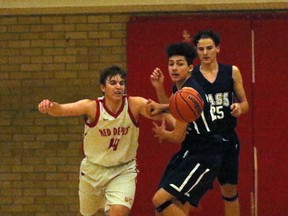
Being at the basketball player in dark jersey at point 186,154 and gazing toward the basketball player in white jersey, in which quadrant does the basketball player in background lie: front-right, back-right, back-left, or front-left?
back-right

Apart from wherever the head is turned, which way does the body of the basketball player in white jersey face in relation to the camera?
toward the camera

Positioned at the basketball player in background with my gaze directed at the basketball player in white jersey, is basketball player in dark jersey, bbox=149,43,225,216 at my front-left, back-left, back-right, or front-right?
front-left

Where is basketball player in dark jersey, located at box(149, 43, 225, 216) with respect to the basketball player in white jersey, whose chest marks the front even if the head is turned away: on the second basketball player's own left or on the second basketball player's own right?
on the second basketball player's own left

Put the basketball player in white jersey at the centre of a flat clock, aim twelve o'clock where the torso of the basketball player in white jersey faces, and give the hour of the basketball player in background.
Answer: The basketball player in background is roughly at 9 o'clock from the basketball player in white jersey.

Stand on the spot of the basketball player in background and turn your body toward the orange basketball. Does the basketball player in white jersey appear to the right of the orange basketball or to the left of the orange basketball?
right

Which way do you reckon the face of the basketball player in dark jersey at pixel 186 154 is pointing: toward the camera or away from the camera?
toward the camera

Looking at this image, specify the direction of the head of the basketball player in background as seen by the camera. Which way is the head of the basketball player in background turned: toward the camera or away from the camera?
toward the camera
